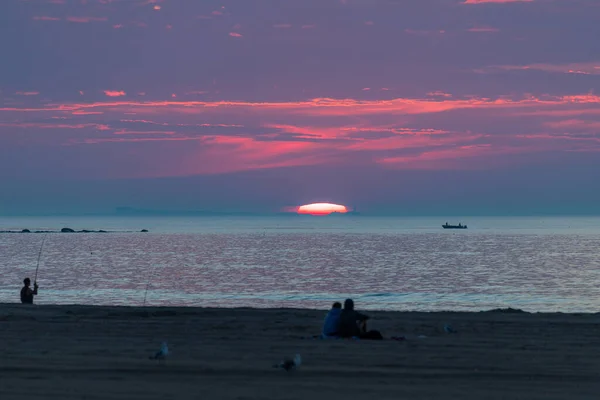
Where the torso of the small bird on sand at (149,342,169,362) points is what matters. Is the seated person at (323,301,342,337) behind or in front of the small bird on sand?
in front

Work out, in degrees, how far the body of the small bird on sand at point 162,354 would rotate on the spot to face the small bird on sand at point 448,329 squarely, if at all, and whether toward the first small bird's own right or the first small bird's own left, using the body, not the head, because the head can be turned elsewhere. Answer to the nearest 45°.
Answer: approximately 45° to the first small bird's own left

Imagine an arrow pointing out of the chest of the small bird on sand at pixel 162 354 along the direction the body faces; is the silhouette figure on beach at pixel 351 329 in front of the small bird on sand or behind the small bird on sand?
in front

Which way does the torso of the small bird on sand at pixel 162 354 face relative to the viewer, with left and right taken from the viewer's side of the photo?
facing to the right of the viewer

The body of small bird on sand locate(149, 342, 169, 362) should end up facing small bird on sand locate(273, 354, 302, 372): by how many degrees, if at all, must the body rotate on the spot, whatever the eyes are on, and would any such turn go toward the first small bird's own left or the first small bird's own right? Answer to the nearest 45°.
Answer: approximately 45° to the first small bird's own right
